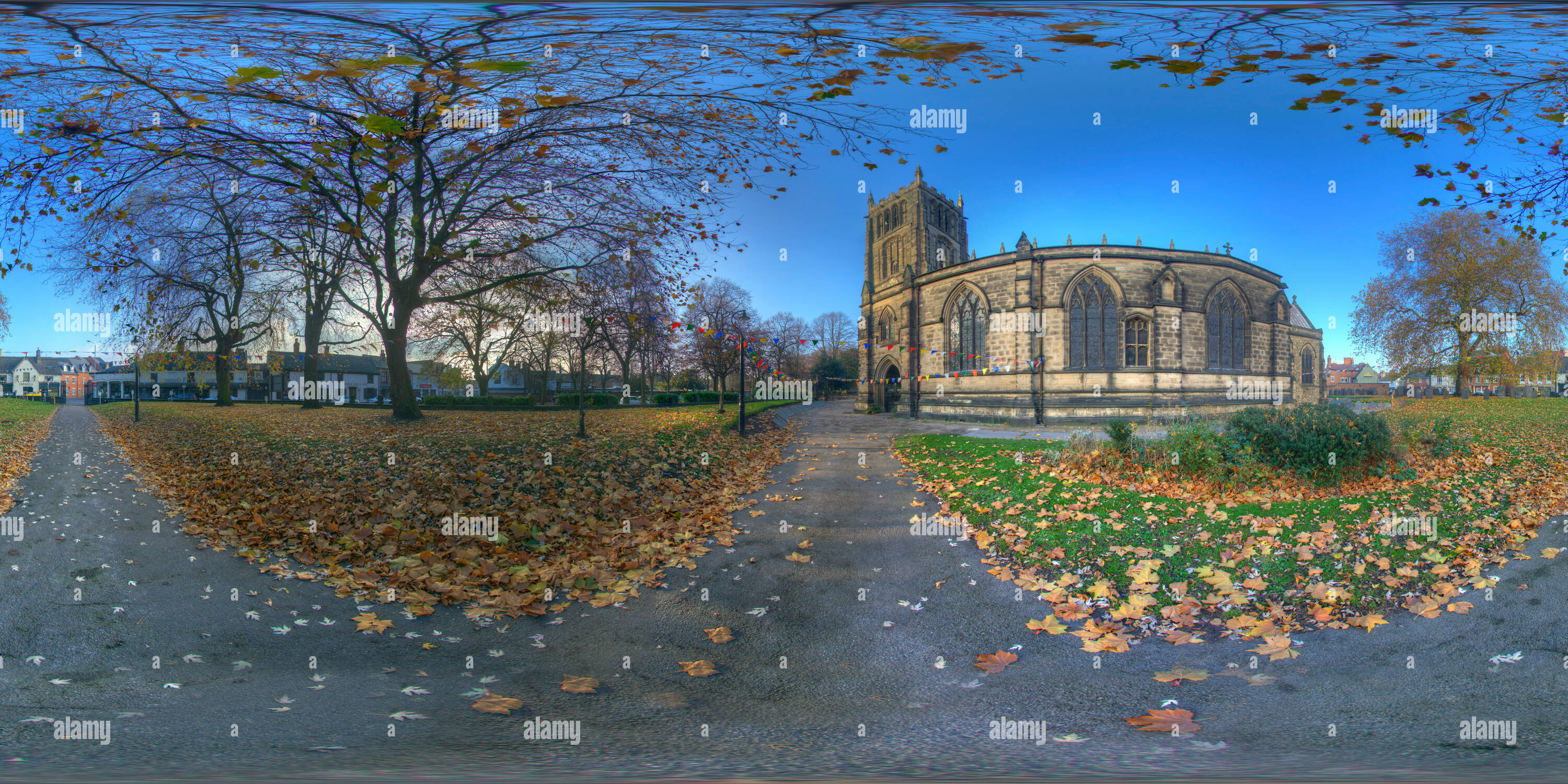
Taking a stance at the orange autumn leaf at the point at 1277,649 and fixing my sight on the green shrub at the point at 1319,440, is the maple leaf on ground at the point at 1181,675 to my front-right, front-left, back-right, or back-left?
back-left

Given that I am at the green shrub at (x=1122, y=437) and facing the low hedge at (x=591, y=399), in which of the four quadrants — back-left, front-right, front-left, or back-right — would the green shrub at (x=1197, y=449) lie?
back-left
